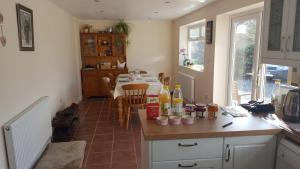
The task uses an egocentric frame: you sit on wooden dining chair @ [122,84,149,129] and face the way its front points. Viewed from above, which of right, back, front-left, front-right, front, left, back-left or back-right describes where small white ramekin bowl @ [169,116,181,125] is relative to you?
back

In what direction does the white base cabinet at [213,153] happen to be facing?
toward the camera

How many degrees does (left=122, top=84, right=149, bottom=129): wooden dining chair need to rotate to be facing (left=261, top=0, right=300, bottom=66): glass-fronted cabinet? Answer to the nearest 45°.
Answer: approximately 135° to its right

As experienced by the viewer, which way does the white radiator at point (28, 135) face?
facing the viewer and to the right of the viewer

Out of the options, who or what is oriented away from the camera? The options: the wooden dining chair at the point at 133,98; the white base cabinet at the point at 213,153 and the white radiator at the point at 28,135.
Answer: the wooden dining chair

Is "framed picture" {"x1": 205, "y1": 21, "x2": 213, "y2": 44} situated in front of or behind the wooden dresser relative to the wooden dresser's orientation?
in front

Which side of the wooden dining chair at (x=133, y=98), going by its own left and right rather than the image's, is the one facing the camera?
back

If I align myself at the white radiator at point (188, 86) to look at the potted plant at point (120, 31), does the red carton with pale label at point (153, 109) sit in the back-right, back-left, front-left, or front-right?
back-left

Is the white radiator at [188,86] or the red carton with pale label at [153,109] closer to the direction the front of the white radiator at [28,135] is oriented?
the red carton with pale label

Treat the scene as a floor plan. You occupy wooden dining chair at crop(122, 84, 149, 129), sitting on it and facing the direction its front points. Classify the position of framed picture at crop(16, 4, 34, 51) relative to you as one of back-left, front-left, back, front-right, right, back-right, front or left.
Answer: back-left

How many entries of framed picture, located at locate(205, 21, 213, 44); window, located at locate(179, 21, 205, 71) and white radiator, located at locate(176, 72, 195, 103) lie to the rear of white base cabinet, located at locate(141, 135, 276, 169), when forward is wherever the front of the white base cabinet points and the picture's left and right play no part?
3

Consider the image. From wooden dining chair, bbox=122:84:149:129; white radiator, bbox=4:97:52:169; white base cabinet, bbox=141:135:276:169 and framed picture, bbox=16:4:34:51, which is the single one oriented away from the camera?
the wooden dining chair

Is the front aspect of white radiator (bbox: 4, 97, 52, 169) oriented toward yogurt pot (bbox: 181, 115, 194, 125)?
yes

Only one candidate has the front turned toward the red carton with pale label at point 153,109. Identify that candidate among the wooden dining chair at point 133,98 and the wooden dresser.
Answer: the wooden dresser

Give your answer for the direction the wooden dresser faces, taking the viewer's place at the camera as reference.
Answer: facing the viewer

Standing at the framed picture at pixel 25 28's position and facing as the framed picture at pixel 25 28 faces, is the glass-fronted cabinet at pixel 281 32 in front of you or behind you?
in front

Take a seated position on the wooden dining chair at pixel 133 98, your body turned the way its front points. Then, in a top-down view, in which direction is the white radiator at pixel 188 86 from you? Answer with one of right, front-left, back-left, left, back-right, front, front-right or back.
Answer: front-right
